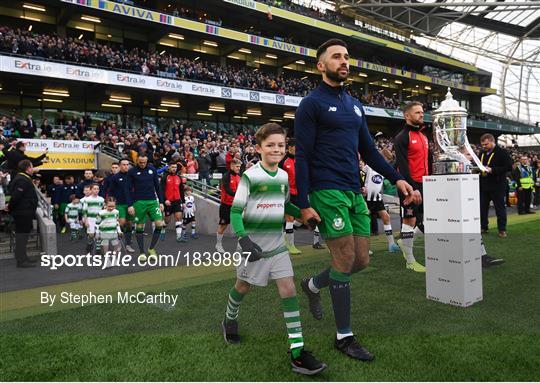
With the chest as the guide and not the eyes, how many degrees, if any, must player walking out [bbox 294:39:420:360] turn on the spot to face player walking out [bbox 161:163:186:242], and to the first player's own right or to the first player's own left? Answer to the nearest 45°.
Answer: approximately 180°

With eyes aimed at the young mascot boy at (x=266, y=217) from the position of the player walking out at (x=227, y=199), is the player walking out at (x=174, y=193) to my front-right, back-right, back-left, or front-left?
back-right

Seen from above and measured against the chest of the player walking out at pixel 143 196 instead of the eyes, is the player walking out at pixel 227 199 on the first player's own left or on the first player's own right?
on the first player's own left

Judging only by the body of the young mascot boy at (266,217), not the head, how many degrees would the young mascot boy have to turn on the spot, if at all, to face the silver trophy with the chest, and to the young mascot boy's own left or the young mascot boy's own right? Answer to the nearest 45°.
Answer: approximately 90° to the young mascot boy's own left

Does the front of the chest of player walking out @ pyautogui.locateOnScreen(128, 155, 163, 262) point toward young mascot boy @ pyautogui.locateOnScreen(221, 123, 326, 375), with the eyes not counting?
yes

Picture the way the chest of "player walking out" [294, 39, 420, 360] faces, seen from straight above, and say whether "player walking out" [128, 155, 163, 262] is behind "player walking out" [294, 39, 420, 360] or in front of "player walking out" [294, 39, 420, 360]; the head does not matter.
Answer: behind

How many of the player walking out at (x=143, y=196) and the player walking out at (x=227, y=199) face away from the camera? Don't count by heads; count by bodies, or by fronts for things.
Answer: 0

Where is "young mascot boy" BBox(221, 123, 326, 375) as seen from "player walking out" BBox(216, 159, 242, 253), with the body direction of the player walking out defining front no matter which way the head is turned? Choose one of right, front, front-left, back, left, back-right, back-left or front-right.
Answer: front-right

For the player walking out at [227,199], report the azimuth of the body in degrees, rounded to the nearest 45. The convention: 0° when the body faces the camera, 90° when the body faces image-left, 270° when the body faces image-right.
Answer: approximately 315°

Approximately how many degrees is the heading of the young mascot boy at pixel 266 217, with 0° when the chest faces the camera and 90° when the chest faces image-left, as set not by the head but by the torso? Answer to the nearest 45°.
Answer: approximately 315°
